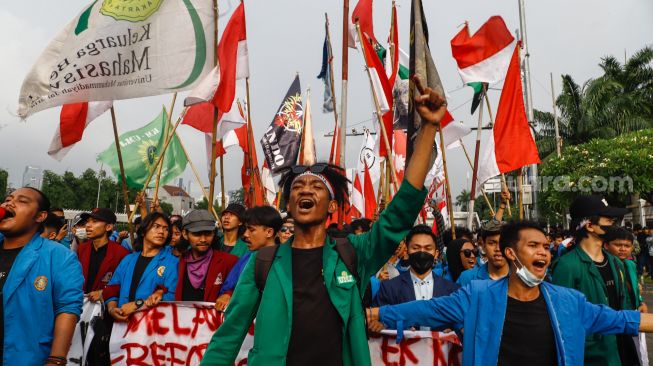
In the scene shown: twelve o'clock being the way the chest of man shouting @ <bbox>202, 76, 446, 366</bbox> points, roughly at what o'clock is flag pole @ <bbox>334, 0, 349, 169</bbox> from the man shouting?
The flag pole is roughly at 6 o'clock from the man shouting.

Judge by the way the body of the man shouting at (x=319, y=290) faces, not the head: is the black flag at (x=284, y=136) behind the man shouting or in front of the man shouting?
behind

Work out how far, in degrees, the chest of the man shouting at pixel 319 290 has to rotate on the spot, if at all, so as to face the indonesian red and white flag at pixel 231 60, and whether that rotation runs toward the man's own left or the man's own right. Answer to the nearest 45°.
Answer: approximately 180°

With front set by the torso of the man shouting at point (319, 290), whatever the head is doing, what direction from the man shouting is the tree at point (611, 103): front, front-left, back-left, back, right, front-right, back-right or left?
back-left

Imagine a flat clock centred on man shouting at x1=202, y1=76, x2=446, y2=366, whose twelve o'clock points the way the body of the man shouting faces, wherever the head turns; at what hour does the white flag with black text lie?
The white flag with black text is roughly at 5 o'clock from the man shouting.

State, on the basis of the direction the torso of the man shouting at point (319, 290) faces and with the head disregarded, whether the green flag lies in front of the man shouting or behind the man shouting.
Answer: behind

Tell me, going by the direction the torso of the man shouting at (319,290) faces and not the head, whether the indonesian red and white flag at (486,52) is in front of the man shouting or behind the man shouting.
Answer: behind

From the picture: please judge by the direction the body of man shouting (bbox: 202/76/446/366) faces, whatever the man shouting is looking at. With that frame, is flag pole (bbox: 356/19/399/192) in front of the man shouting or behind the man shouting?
behind

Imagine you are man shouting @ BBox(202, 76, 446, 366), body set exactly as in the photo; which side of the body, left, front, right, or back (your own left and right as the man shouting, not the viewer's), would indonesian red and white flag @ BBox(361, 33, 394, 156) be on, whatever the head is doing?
back

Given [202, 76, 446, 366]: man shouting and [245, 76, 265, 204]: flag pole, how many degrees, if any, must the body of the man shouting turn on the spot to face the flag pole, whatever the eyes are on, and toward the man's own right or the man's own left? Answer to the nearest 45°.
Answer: approximately 180°

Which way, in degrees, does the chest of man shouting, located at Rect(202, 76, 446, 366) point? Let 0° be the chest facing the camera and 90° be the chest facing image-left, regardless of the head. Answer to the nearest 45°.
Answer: approximately 0°

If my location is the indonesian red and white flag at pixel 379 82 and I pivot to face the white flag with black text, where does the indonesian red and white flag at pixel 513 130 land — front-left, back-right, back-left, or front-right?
back-left

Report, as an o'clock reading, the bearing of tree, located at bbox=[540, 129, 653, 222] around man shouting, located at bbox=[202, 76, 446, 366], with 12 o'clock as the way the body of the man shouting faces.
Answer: The tree is roughly at 7 o'clock from the man shouting.
